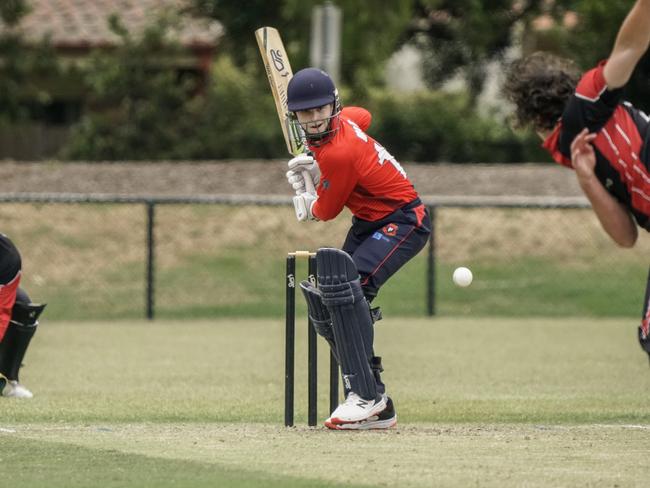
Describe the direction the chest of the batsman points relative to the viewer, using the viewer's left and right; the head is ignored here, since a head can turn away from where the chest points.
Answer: facing to the left of the viewer

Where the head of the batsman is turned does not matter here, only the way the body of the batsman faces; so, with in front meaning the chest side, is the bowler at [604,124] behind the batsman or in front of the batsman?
behind

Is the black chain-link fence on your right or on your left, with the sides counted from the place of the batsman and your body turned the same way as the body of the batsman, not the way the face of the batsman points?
on your right

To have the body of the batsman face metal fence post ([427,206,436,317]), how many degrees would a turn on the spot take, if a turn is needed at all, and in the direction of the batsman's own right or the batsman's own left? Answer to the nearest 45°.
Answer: approximately 90° to the batsman's own right

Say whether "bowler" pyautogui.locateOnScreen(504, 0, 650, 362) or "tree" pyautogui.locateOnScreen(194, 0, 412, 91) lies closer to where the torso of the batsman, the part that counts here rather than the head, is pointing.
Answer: the tree
